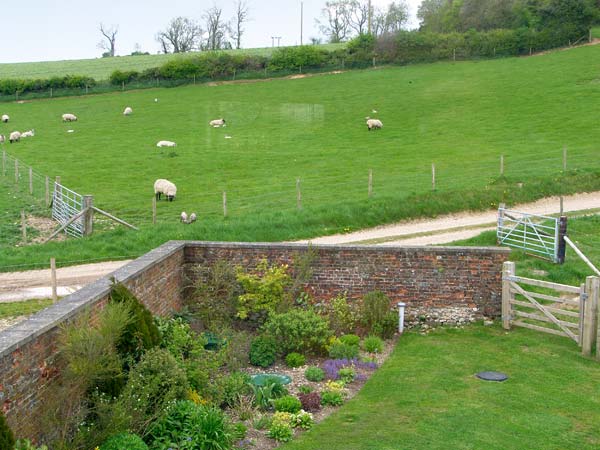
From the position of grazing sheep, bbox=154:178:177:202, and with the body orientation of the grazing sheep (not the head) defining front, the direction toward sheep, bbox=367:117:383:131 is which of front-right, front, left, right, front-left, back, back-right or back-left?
left

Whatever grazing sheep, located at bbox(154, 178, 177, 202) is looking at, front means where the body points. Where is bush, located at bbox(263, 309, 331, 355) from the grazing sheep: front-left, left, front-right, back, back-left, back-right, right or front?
front-right

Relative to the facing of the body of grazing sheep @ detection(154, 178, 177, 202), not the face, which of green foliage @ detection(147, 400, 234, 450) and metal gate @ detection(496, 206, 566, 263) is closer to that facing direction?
the metal gate

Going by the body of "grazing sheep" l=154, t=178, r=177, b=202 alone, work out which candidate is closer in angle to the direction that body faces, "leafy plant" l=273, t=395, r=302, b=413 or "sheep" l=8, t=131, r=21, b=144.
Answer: the leafy plant

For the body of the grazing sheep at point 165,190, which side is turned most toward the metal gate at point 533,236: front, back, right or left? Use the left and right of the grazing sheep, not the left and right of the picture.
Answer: front

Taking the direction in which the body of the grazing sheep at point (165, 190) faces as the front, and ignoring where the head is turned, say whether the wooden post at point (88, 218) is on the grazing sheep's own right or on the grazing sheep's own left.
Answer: on the grazing sheep's own right

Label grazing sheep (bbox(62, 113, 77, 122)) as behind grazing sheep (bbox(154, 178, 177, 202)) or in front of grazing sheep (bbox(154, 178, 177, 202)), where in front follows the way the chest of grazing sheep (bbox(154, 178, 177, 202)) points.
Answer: behind

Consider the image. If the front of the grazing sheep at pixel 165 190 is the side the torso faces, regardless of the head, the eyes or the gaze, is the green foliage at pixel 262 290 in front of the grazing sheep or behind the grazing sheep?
in front

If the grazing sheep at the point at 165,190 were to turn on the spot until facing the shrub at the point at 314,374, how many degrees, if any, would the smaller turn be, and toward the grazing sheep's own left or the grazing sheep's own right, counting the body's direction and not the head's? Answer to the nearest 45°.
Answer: approximately 45° to the grazing sheep's own right

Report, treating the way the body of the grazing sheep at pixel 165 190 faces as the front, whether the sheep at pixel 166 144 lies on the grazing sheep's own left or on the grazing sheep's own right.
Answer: on the grazing sheep's own left

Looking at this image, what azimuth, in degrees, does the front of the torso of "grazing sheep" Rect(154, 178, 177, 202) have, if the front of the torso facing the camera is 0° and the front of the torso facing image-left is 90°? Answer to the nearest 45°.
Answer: approximately 315°

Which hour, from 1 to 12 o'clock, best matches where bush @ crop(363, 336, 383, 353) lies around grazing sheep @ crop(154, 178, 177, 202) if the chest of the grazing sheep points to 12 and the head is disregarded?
The bush is roughly at 1 o'clock from the grazing sheep.
